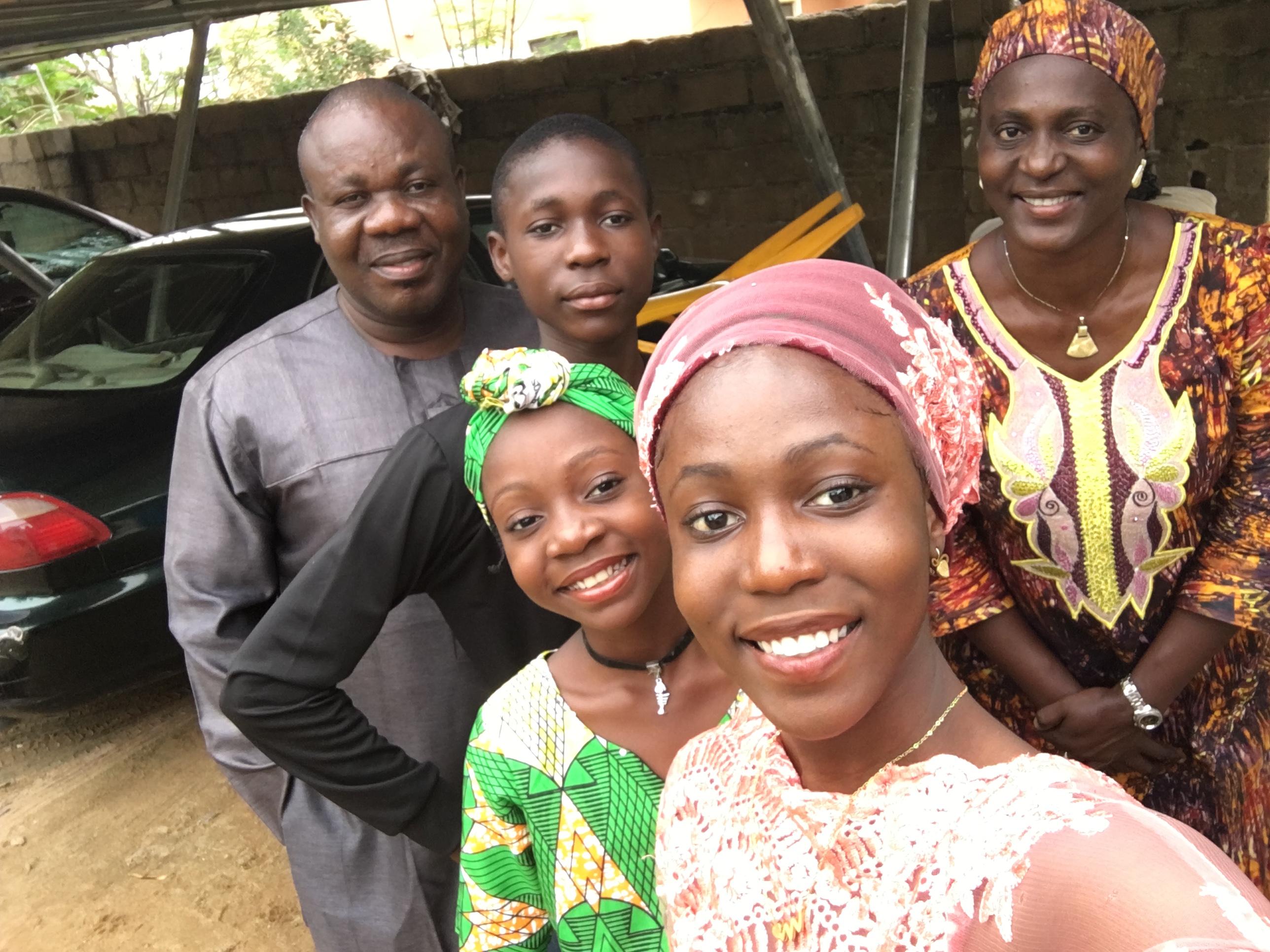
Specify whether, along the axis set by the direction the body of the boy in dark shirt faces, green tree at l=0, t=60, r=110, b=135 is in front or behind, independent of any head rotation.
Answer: behind

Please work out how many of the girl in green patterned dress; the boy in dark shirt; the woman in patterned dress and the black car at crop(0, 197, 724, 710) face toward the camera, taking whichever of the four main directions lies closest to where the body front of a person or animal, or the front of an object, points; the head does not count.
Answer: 3

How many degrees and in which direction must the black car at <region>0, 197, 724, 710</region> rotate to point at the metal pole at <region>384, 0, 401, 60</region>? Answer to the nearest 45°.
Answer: approximately 45° to its left

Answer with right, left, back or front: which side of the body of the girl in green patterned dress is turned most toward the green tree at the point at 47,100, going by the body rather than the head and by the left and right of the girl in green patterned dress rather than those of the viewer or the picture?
back

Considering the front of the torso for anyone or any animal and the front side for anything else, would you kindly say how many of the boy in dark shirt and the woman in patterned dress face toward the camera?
2

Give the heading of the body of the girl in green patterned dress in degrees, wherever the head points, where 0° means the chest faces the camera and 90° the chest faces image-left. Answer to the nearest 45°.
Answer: approximately 0°

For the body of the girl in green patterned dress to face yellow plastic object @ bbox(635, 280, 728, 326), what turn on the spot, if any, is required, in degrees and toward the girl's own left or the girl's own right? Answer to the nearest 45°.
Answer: approximately 180°

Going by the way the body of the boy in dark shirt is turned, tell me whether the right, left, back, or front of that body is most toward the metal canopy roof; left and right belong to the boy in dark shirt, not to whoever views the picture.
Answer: back

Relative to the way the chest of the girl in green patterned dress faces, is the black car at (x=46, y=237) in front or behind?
behind

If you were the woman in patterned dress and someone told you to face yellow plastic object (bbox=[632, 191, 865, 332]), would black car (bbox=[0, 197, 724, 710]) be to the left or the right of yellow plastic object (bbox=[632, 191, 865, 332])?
left

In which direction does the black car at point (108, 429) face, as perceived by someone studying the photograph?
facing away from the viewer and to the right of the viewer

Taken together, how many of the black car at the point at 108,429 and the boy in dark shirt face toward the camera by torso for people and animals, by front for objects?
1

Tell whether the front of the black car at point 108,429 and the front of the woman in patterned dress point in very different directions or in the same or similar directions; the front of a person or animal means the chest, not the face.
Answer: very different directions
